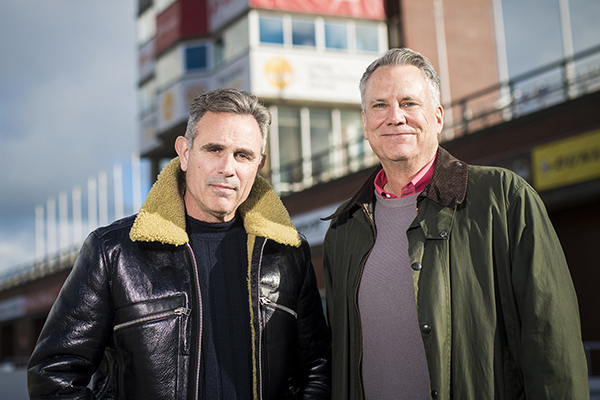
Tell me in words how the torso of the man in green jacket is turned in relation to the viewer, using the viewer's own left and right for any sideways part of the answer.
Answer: facing the viewer and to the left of the viewer

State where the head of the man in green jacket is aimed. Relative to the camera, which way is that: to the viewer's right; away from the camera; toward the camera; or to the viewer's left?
toward the camera

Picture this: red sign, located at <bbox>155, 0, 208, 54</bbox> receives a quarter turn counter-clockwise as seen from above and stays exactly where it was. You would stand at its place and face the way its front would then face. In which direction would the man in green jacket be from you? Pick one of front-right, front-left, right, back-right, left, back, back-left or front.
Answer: front-right

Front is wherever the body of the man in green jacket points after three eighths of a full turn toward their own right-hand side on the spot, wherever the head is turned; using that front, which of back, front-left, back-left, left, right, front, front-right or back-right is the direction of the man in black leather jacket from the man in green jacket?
left

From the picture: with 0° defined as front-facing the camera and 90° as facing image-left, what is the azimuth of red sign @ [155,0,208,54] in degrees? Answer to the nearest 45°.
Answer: approximately 45°

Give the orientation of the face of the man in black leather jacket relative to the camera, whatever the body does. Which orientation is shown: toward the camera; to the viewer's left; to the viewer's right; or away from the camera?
toward the camera

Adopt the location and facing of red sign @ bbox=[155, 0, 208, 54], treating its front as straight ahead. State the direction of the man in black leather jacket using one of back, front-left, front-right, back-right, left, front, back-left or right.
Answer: front-left
